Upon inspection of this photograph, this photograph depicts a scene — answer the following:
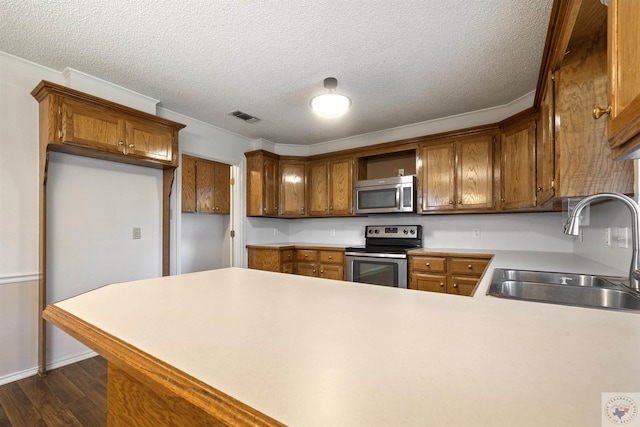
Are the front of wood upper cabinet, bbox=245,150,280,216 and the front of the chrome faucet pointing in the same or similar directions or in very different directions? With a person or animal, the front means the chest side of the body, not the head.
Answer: very different directions

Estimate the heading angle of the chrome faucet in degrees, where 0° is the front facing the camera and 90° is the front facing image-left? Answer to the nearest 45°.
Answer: approximately 90°

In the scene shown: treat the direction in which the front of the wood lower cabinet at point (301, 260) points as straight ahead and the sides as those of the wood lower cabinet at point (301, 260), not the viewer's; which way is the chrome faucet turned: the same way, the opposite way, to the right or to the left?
to the right

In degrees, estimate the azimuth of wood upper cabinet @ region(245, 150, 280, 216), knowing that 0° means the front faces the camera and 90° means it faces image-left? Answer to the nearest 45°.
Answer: approximately 315°
